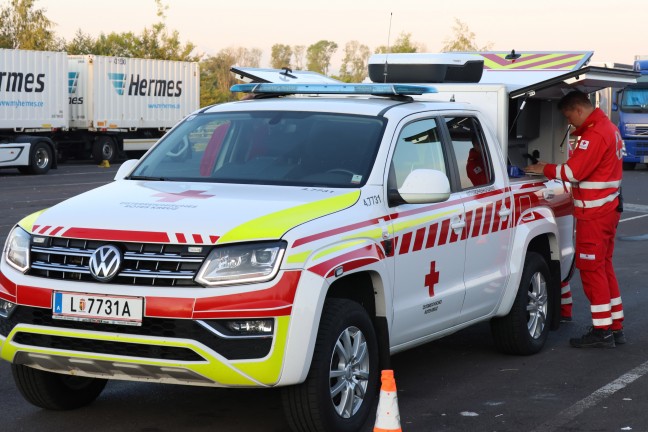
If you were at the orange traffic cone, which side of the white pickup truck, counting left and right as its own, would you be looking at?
left

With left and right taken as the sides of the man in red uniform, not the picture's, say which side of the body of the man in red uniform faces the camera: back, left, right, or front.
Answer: left

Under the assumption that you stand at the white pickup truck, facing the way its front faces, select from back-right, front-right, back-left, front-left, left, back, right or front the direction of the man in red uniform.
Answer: back

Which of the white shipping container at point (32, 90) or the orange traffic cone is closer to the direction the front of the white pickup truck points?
the orange traffic cone

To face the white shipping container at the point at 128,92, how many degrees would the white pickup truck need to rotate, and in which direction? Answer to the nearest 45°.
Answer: approximately 135° to its right

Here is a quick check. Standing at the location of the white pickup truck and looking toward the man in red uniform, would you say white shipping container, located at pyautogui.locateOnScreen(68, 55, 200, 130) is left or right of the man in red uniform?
left

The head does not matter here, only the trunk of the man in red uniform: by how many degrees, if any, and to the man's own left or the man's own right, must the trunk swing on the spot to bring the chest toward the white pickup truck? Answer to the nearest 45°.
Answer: approximately 45° to the man's own left

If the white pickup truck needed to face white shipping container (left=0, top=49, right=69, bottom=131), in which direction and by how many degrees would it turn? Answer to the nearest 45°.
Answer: approximately 135° to its right

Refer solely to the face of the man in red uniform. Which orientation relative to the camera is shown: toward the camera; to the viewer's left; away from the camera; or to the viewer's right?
to the viewer's left

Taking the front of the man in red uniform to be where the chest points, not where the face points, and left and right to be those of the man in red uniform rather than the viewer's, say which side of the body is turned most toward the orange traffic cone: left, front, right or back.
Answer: left
